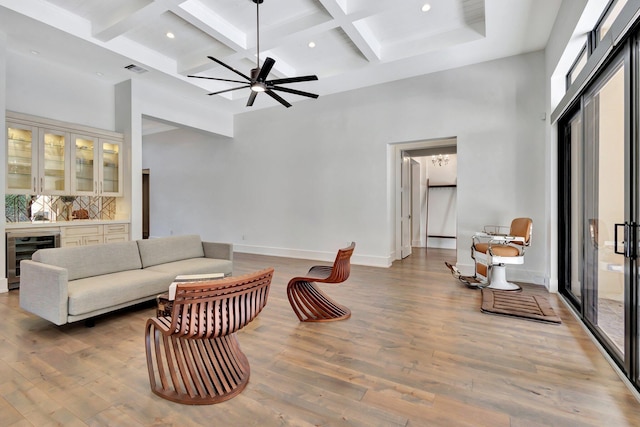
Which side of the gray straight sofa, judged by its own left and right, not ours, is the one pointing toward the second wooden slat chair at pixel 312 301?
front

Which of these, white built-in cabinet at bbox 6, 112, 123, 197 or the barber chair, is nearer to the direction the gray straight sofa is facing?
the barber chair

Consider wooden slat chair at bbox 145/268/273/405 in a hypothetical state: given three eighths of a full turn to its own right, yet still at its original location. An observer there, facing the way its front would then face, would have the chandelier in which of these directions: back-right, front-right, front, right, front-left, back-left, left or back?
front-left

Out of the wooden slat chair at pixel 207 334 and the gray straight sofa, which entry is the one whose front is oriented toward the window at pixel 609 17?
the gray straight sofa

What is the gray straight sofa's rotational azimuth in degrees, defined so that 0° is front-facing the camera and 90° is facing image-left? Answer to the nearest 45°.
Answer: approximately 315°

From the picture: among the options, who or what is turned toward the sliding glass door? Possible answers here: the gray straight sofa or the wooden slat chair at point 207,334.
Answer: the gray straight sofa

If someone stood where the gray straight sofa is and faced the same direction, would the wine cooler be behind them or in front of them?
behind

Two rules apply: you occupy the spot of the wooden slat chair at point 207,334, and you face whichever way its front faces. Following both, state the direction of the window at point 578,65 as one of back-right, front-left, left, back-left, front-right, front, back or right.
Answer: back-right

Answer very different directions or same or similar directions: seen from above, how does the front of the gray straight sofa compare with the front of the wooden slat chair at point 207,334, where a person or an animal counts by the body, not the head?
very different directions
